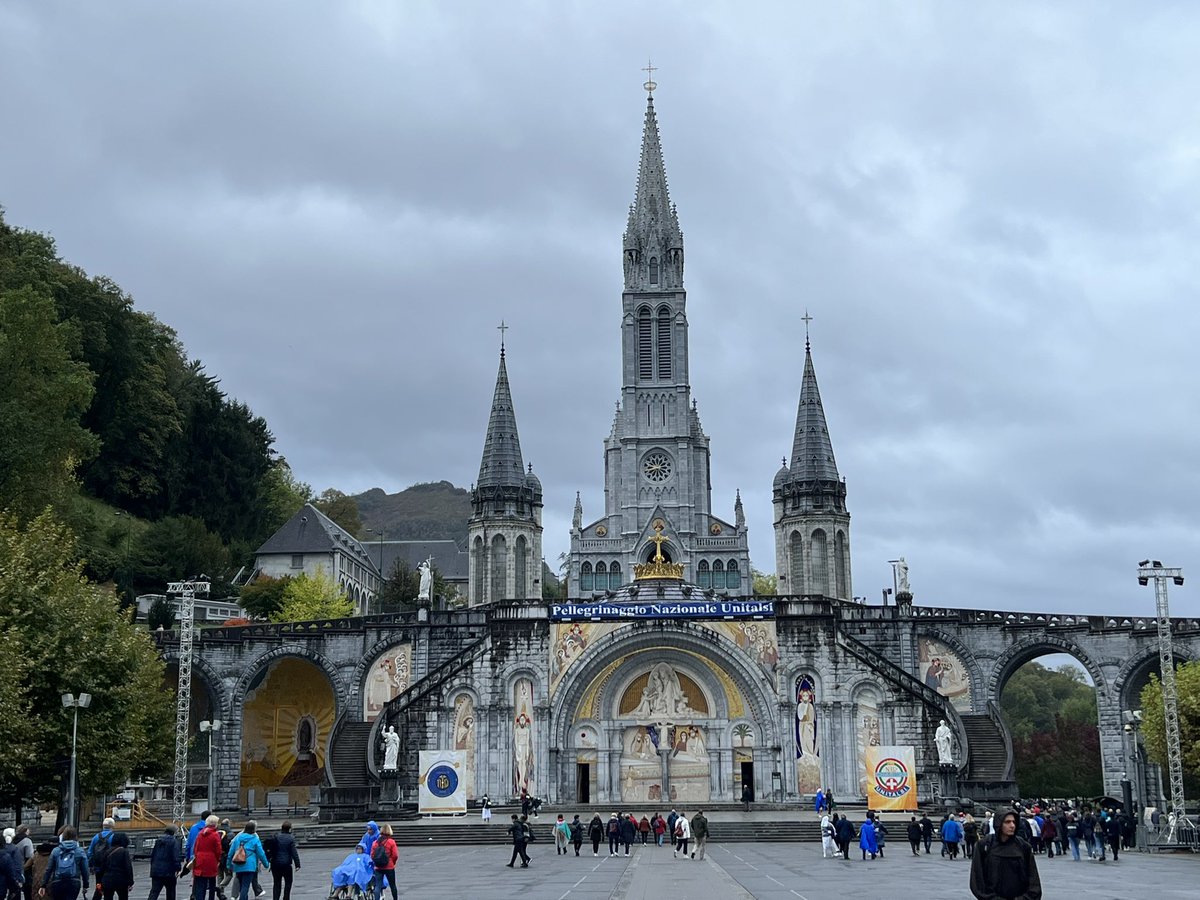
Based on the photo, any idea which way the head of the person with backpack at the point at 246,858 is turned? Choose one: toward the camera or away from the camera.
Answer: away from the camera

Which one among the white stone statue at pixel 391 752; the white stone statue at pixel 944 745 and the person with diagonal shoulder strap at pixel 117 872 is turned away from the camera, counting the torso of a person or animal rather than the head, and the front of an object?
the person with diagonal shoulder strap

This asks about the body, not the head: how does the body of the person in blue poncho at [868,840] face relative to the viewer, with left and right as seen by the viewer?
facing away from the viewer

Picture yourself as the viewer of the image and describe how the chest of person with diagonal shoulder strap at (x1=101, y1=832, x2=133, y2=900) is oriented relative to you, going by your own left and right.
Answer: facing away from the viewer

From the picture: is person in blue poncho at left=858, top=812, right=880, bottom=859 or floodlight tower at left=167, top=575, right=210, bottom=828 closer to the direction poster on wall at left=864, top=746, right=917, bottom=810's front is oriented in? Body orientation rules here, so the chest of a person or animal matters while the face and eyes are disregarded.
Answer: the person in blue poncho

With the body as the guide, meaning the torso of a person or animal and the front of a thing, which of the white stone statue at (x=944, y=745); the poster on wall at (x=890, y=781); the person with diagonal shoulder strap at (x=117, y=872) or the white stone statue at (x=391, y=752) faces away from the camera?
the person with diagonal shoulder strap

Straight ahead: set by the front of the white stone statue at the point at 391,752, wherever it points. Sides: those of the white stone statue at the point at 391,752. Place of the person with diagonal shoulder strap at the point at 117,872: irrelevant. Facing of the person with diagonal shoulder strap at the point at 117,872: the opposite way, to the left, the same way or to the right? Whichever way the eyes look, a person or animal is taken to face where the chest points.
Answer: the opposite way

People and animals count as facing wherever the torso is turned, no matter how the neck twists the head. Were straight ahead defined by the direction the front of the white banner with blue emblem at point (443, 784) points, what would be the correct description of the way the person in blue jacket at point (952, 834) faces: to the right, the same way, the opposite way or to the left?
the opposite way

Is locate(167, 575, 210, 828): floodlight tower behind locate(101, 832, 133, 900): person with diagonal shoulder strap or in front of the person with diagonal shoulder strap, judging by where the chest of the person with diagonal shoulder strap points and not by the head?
in front

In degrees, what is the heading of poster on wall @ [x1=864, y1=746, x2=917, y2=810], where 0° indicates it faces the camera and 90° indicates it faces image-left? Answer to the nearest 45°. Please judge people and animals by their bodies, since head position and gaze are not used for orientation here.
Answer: approximately 0°

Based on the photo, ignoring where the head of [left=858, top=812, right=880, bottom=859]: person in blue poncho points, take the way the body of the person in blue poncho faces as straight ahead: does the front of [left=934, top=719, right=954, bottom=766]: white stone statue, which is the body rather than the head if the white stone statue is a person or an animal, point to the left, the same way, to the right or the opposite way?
the opposite way

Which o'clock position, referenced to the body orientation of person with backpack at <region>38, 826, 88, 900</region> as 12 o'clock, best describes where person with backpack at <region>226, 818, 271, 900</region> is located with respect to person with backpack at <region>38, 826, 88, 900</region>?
person with backpack at <region>226, 818, 271, 900</region> is roughly at 2 o'clock from person with backpack at <region>38, 826, 88, 900</region>.

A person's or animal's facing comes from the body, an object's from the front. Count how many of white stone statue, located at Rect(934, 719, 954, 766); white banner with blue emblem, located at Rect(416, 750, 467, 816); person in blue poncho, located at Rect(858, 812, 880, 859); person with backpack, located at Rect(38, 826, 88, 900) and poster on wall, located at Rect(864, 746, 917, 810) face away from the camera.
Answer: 2

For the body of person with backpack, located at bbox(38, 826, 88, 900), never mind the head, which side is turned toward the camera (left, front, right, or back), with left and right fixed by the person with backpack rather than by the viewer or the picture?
back

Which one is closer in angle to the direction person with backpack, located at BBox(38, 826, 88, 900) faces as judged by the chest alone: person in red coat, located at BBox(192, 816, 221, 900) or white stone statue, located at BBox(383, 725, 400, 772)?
the white stone statue
